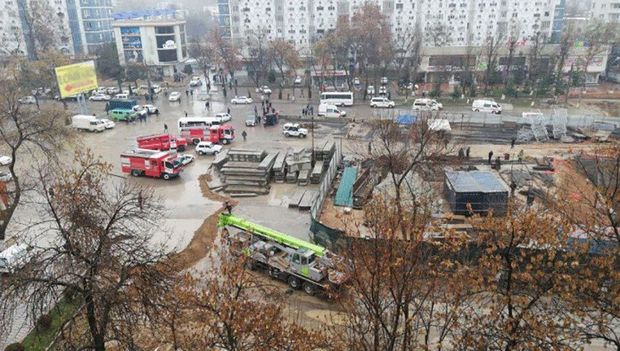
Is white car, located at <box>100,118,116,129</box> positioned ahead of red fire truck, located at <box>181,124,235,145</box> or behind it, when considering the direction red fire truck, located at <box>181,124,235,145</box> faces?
behind

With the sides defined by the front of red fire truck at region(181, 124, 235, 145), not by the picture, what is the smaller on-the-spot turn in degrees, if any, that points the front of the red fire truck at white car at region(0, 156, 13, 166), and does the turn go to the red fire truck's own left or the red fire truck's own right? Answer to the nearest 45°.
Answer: approximately 180°

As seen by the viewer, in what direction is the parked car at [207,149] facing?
to the viewer's right

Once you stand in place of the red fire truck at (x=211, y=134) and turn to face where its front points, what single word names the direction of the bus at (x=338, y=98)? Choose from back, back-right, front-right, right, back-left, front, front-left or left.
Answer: front-left

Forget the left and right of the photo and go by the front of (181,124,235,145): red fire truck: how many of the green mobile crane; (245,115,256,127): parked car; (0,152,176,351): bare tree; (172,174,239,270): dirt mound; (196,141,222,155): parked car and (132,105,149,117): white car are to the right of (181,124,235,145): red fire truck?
4

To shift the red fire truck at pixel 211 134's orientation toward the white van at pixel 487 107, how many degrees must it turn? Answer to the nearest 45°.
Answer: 0° — it already faces it

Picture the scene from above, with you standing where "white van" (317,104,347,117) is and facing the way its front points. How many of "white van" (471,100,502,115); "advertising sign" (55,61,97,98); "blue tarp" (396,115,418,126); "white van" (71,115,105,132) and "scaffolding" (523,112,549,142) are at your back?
2

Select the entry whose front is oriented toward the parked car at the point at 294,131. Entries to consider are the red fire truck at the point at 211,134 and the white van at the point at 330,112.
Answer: the red fire truck

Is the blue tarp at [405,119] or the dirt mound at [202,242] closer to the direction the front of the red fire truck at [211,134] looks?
the blue tarp

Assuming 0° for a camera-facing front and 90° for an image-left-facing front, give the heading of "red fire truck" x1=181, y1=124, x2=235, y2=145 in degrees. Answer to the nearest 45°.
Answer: approximately 270°
